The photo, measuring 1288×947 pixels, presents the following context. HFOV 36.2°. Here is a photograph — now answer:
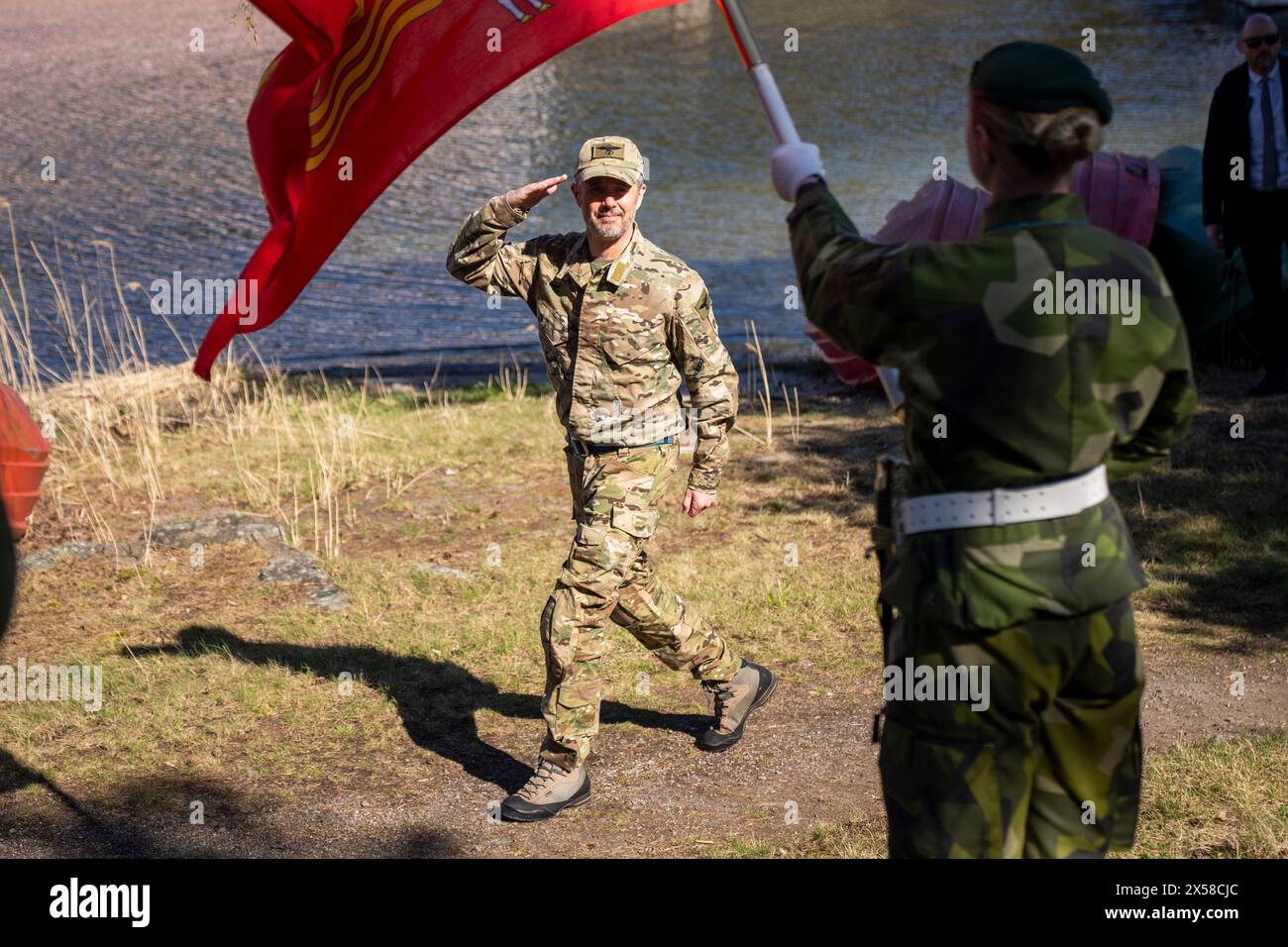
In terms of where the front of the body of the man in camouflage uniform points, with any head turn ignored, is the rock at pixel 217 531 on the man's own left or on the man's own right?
on the man's own right

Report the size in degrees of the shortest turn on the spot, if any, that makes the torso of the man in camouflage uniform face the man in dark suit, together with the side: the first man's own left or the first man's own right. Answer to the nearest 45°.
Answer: approximately 180°

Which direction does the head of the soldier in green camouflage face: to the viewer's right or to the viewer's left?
to the viewer's left

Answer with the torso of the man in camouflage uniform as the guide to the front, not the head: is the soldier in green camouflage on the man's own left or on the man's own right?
on the man's own left

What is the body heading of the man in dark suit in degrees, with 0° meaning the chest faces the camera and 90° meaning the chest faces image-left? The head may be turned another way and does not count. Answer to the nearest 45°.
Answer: approximately 0°

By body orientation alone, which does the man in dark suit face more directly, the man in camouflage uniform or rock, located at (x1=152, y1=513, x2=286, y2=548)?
the man in camouflage uniform

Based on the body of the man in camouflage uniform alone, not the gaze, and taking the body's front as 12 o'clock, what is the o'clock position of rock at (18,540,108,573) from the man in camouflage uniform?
The rock is roughly at 3 o'clock from the man in camouflage uniform.

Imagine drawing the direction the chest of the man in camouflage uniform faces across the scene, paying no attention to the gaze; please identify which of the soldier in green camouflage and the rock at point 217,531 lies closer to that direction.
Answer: the soldier in green camouflage

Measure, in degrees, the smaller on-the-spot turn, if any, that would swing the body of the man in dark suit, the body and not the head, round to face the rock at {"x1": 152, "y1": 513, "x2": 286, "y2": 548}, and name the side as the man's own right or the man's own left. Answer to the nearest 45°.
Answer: approximately 45° to the man's own right
